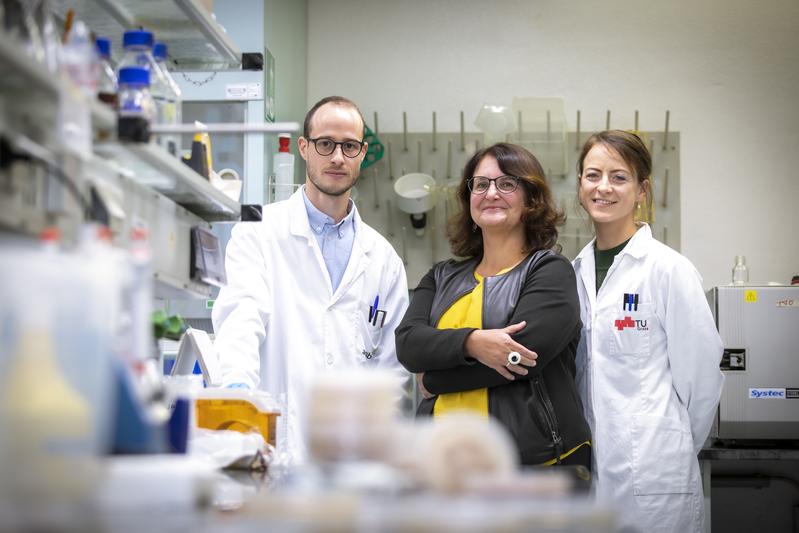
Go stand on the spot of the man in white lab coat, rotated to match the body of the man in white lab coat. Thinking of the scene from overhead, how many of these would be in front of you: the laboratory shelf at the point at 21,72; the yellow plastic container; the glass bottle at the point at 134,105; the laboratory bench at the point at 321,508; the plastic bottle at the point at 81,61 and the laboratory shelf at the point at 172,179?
6

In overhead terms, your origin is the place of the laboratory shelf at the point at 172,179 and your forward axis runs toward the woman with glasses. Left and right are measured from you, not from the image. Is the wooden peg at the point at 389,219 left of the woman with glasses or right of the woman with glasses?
left

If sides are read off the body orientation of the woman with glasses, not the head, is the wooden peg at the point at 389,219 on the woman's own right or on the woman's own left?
on the woman's own right

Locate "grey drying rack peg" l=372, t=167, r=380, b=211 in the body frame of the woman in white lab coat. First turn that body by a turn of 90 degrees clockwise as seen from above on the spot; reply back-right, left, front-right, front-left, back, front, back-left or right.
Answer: front

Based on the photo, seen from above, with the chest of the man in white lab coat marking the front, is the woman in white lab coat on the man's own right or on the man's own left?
on the man's own left

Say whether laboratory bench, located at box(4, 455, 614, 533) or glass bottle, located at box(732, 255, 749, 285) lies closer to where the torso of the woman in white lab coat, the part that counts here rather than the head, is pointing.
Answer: the laboratory bench

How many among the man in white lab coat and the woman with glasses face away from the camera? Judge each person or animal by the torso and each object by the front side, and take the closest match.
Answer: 0

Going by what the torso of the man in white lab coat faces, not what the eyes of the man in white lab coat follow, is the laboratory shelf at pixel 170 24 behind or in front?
in front

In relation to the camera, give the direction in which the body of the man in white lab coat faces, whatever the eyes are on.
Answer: toward the camera

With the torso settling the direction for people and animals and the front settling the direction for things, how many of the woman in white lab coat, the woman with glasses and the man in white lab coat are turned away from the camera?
0

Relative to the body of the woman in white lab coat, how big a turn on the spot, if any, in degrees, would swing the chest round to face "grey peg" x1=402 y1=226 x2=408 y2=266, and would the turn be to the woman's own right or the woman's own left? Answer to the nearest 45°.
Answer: approximately 90° to the woman's own right

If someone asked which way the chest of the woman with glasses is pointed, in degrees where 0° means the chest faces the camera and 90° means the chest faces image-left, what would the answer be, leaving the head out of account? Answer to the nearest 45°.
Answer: approximately 45°

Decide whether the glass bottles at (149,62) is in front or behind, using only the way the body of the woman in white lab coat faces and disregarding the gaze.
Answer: in front

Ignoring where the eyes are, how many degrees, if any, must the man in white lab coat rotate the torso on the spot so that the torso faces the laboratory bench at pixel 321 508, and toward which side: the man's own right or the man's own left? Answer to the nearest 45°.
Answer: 0° — they already face it

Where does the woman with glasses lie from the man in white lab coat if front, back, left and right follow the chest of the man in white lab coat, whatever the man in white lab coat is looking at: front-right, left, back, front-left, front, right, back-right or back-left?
front-left

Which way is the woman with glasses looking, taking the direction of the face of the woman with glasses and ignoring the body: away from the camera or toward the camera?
toward the camera

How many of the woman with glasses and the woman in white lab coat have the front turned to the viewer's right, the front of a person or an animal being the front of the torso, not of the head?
0

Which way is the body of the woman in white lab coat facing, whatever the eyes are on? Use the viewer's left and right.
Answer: facing the viewer and to the left of the viewer
